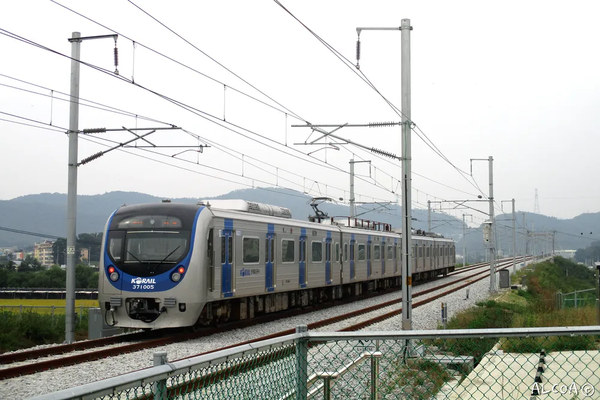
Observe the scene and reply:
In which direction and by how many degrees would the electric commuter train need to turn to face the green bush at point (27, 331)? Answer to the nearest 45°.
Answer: approximately 45° to its right

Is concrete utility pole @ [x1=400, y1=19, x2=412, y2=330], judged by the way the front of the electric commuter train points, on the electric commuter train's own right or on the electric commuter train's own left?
on the electric commuter train's own left

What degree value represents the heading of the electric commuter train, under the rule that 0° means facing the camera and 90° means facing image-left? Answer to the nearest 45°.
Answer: approximately 45°
